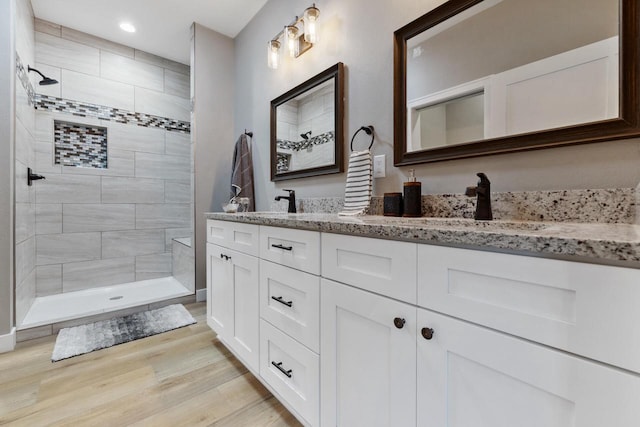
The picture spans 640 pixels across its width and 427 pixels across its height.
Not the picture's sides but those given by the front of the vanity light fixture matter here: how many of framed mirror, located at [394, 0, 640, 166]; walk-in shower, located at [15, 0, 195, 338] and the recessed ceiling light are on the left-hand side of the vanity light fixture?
1

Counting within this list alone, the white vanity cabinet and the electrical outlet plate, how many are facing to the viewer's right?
0

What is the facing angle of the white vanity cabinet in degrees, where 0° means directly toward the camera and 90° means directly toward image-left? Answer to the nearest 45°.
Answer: approximately 45°

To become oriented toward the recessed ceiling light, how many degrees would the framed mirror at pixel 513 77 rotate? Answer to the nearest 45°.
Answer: approximately 45° to its right

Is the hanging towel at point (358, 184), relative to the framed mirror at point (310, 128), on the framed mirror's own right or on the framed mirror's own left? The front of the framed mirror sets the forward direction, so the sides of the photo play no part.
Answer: on the framed mirror's own left

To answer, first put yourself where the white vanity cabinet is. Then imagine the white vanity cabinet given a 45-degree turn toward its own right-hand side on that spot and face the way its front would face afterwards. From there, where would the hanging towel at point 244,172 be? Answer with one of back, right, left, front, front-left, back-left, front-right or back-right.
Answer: front-right

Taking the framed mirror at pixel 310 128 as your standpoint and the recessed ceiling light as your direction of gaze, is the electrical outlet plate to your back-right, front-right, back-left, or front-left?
back-left

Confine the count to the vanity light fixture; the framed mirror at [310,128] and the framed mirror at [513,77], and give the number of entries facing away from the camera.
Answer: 0

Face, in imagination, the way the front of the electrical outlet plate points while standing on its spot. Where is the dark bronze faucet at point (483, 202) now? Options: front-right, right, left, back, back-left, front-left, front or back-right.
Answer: left

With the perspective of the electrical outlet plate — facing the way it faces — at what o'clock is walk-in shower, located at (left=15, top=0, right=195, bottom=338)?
The walk-in shower is roughly at 2 o'clock from the electrical outlet plate.

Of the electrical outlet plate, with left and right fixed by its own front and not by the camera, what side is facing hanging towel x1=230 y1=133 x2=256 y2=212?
right

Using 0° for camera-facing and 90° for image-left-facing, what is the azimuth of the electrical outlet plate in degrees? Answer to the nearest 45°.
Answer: approximately 45°

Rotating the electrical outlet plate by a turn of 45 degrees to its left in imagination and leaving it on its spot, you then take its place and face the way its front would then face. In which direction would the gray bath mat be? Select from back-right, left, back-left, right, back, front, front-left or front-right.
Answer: right

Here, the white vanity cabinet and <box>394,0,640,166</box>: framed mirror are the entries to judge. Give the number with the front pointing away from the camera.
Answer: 0

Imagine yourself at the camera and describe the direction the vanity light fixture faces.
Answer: facing the viewer and to the left of the viewer

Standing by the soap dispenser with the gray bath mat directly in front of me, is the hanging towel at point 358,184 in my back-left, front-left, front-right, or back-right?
front-right

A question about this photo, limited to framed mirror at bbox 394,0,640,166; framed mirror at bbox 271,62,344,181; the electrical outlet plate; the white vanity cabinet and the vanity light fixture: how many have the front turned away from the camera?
0

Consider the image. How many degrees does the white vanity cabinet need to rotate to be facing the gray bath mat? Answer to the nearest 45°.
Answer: approximately 45° to its right

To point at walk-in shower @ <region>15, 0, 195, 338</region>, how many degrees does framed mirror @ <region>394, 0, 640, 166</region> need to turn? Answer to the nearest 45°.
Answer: approximately 45° to its right
